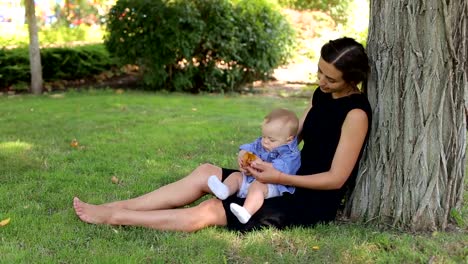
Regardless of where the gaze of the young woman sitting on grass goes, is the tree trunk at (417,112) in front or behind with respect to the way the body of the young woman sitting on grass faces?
behind

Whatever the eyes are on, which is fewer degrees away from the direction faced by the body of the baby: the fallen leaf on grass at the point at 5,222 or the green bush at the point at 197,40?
the fallen leaf on grass

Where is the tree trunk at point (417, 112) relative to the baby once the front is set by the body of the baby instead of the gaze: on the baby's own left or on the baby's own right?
on the baby's own left

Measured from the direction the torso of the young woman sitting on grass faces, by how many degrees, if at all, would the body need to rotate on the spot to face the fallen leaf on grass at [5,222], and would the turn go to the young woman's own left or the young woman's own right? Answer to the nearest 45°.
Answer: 0° — they already face it

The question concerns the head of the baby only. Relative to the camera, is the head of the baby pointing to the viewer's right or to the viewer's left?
to the viewer's left

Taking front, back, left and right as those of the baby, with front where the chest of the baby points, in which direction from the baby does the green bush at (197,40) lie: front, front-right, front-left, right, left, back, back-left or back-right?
back-right

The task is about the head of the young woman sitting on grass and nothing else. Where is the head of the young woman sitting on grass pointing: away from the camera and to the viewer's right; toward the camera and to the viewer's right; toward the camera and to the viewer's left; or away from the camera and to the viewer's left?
toward the camera and to the viewer's left

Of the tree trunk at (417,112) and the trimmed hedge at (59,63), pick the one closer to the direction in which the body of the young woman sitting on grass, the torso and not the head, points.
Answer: the trimmed hedge

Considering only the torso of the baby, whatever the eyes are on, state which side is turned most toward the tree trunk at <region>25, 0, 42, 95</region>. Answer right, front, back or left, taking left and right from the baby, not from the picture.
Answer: right

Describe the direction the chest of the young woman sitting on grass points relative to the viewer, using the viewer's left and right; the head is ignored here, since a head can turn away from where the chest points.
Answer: facing to the left of the viewer

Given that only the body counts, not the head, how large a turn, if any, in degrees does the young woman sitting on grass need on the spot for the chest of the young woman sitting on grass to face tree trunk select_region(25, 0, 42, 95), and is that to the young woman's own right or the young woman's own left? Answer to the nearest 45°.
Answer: approximately 45° to the young woman's own right
